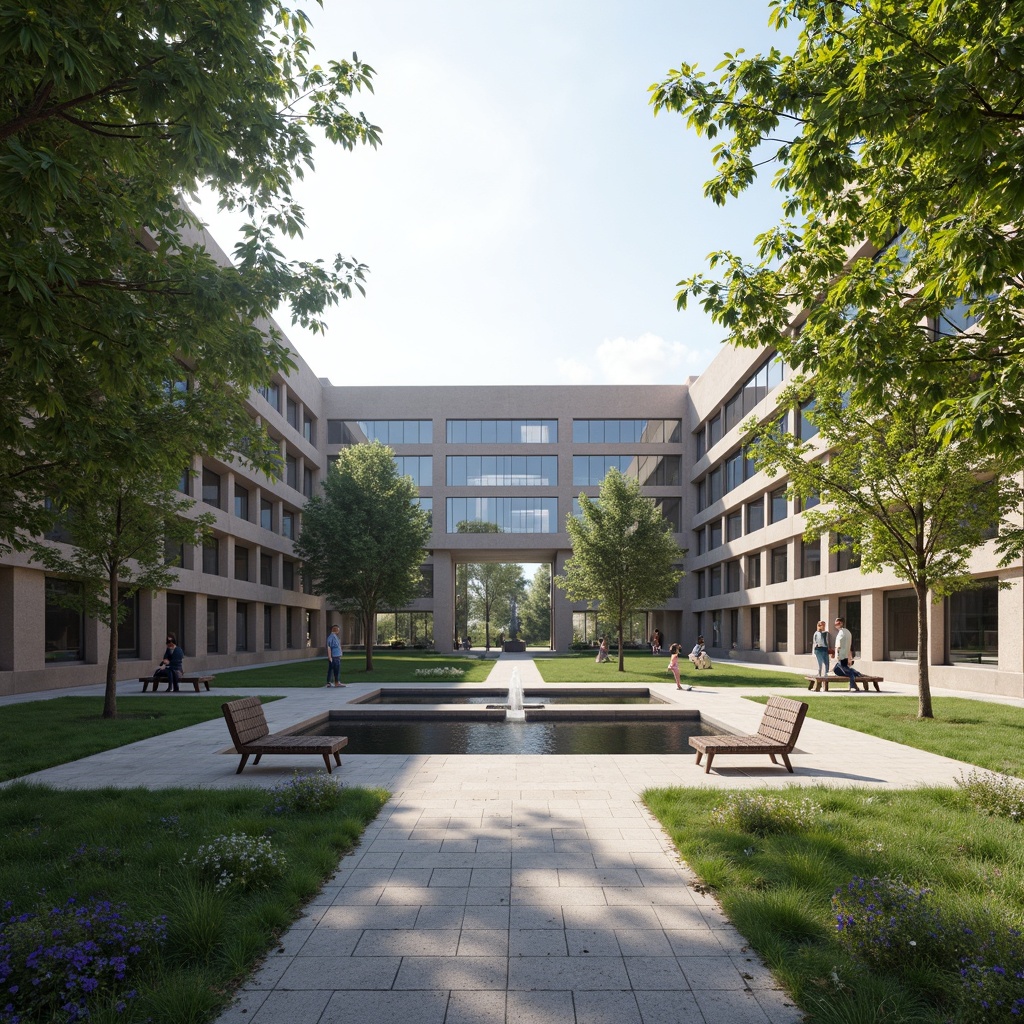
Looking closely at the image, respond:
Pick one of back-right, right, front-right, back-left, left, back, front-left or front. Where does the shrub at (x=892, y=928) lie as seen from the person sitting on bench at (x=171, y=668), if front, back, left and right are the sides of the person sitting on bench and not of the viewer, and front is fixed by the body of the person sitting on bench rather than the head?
front-left

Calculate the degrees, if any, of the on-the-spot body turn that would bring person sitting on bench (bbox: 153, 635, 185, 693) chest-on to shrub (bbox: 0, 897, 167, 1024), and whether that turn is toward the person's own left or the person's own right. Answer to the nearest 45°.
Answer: approximately 45° to the person's own left

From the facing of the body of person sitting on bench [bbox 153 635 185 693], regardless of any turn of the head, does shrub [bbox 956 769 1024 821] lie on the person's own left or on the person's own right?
on the person's own left

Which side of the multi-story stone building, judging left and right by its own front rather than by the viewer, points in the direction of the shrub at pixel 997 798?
front

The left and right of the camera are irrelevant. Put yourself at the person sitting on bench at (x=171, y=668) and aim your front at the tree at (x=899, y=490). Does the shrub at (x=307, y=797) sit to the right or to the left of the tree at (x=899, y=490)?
right

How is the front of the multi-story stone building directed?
toward the camera

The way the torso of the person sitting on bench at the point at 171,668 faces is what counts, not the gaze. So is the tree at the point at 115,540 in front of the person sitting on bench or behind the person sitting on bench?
in front

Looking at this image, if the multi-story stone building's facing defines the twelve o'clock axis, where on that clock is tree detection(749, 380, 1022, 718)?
The tree is roughly at 12 o'clock from the multi-story stone building.

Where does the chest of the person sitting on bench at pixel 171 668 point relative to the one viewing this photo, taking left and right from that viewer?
facing the viewer and to the left of the viewer

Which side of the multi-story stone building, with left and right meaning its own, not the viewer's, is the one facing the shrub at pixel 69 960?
front

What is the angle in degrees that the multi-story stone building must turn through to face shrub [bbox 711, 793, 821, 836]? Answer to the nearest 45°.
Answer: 0° — it already faces it
